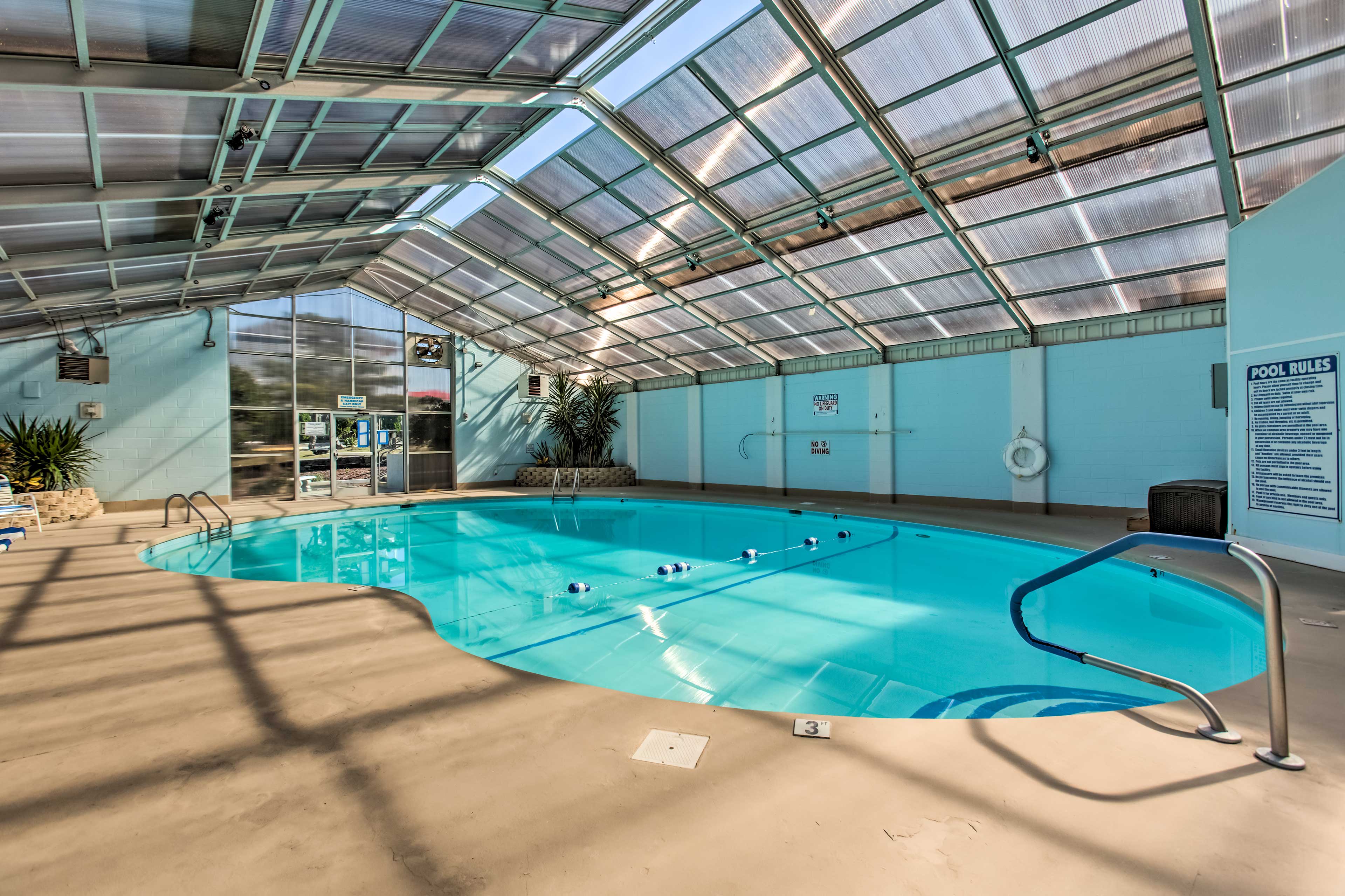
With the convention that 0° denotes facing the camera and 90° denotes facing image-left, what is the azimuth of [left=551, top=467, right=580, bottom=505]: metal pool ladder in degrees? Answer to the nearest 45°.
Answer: approximately 0°

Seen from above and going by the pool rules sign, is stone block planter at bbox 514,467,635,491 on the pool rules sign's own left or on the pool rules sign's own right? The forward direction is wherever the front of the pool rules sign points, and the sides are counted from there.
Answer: on the pool rules sign's own right

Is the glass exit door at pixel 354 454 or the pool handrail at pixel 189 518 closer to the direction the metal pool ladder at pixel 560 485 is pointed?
the pool handrail

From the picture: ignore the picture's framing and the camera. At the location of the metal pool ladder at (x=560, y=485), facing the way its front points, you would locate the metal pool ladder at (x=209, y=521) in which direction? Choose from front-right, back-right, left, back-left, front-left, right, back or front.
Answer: front-right

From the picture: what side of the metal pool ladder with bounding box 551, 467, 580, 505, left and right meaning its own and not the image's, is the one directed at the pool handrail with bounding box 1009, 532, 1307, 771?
front

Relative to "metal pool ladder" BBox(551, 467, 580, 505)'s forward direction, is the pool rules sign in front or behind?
in front

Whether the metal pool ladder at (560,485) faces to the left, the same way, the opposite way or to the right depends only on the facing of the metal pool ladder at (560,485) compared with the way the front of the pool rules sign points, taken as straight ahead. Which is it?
to the left

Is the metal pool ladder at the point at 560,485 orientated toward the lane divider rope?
yes

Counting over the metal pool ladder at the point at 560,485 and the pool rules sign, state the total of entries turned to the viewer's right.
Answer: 0

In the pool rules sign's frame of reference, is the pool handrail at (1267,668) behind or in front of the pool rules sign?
in front

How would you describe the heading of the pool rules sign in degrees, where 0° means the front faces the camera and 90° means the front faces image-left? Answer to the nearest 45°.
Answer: approximately 45°

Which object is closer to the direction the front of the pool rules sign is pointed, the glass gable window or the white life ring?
the glass gable window
